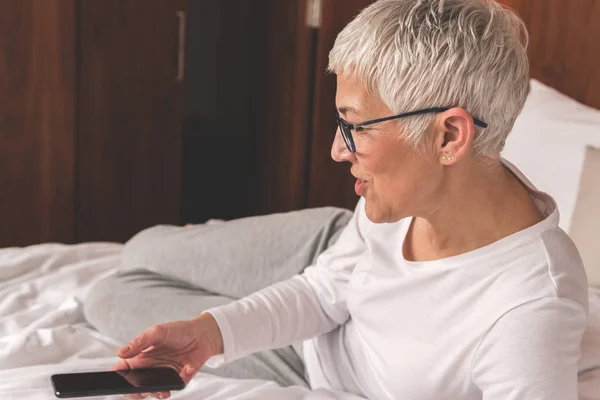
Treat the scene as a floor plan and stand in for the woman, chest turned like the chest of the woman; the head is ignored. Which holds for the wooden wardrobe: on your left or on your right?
on your right

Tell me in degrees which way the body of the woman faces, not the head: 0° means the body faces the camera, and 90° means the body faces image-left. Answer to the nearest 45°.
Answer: approximately 45°

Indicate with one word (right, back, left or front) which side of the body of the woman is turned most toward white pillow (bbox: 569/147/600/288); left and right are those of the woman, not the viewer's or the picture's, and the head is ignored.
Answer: back

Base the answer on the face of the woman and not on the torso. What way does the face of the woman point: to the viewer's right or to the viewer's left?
to the viewer's left

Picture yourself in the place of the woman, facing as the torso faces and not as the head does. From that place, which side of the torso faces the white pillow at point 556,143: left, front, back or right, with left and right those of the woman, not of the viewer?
back
